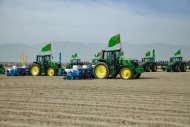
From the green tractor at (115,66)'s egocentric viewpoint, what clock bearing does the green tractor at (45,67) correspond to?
the green tractor at (45,67) is roughly at 7 o'clock from the green tractor at (115,66).

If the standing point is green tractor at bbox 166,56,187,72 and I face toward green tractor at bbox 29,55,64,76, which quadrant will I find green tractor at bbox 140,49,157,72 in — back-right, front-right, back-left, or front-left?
front-right

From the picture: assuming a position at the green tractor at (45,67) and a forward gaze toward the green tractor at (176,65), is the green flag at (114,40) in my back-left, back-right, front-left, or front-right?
front-right

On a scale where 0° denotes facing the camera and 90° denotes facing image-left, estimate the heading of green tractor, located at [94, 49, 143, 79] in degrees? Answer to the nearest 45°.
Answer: approximately 270°

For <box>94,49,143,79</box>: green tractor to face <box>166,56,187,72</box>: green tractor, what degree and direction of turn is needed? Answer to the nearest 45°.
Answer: approximately 45° to its left

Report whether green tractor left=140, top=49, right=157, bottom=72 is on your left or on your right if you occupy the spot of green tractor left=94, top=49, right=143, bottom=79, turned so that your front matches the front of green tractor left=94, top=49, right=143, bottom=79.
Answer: on your left
